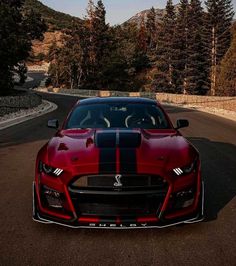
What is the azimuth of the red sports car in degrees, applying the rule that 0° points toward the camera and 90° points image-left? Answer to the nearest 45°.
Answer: approximately 0°

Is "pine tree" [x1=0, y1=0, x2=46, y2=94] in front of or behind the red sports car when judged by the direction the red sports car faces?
behind

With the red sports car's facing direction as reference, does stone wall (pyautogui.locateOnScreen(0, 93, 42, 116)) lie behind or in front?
behind
